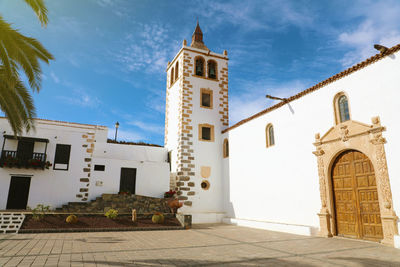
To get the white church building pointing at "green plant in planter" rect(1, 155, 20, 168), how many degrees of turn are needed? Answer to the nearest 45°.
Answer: approximately 45° to its right

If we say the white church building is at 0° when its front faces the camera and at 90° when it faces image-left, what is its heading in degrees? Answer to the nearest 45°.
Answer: approximately 45°
